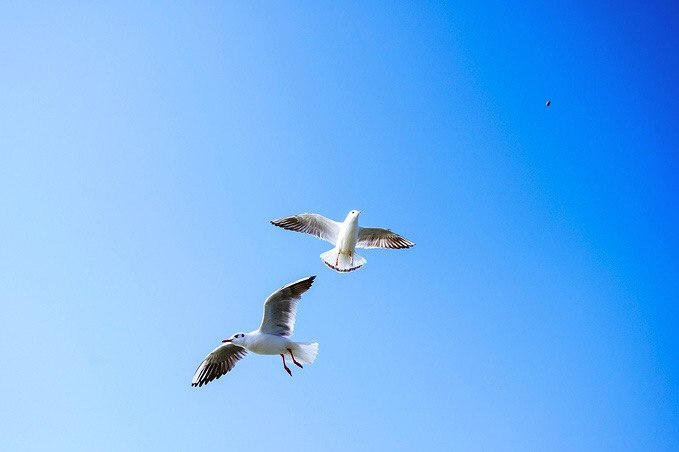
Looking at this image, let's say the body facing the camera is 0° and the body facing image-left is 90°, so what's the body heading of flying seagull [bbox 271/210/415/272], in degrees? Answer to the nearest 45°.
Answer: approximately 0°
